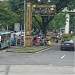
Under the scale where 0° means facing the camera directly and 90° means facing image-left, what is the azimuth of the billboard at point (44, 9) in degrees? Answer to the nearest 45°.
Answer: approximately 0°
